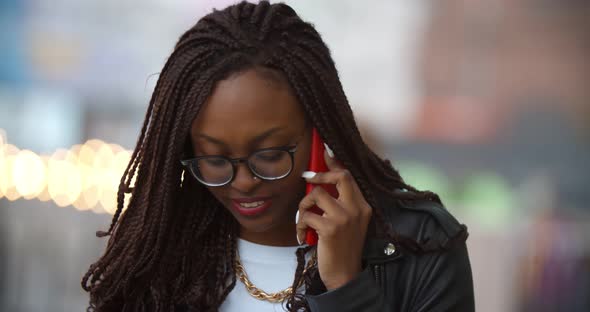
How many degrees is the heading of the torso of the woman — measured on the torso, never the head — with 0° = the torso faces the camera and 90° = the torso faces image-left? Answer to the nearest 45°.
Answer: approximately 0°

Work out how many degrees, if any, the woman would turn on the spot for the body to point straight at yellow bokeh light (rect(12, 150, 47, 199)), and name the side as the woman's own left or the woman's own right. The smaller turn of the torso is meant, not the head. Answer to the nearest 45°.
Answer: approximately 135° to the woman's own right

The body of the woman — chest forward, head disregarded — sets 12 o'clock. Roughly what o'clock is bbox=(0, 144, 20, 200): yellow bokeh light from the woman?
The yellow bokeh light is roughly at 5 o'clock from the woman.

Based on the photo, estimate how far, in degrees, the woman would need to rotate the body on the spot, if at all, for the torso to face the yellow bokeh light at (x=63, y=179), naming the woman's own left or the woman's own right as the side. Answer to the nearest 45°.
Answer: approximately 135° to the woman's own right
